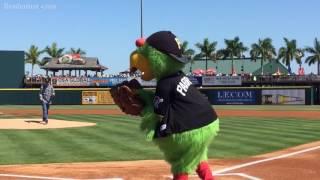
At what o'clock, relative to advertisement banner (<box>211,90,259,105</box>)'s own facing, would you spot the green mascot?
The green mascot is roughly at 12 o'clock from the advertisement banner.

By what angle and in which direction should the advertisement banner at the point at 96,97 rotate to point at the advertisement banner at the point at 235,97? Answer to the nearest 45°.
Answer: approximately 90° to its left

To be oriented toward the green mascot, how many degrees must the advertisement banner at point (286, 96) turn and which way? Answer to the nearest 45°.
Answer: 0° — it already faces them

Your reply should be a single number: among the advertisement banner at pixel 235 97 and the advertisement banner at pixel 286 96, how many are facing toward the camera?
2

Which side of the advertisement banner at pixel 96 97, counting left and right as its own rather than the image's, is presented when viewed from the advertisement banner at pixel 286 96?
left

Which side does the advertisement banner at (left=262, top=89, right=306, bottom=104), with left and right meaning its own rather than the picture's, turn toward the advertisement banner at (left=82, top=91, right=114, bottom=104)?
right

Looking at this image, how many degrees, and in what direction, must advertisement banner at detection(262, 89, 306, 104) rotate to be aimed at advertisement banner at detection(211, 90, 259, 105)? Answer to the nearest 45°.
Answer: approximately 90° to its right

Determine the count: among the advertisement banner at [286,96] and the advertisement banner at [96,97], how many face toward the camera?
2

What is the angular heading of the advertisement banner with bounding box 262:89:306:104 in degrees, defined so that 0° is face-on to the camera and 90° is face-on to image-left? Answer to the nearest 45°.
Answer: approximately 0°

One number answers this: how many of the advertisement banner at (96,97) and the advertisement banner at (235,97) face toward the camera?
2
